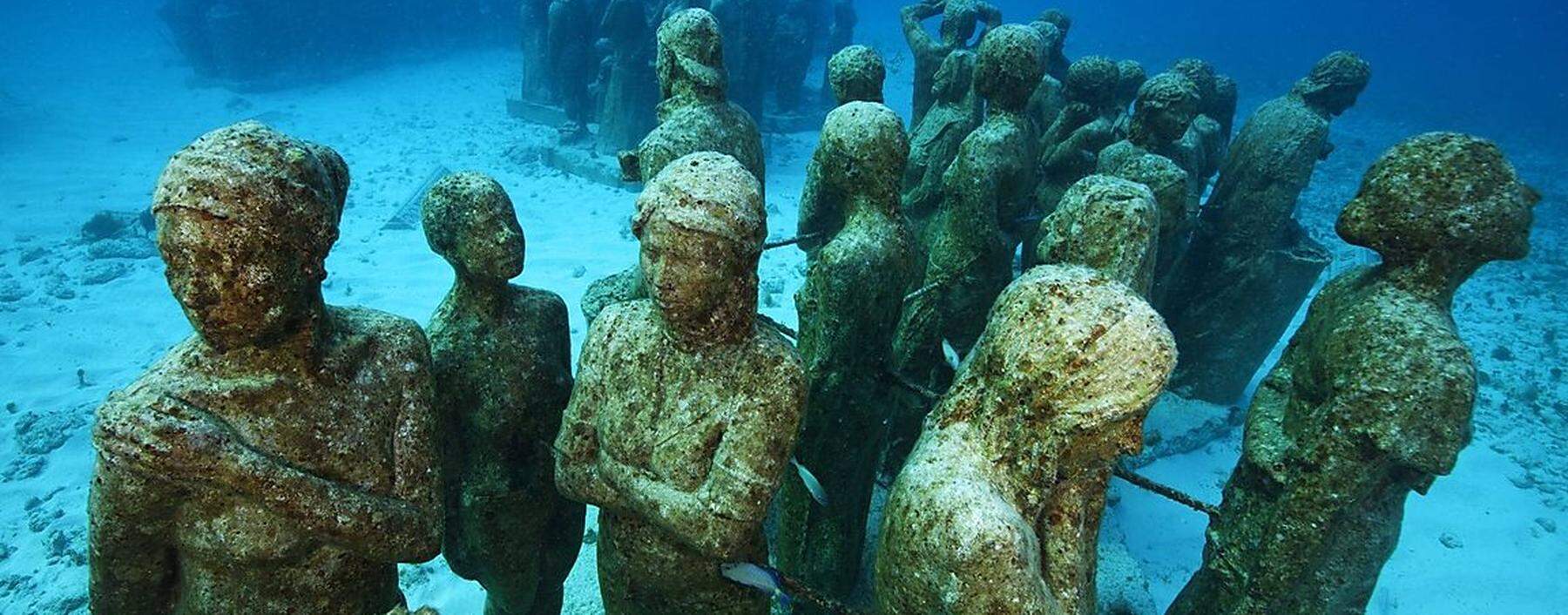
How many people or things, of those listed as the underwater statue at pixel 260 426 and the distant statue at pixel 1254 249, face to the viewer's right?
1

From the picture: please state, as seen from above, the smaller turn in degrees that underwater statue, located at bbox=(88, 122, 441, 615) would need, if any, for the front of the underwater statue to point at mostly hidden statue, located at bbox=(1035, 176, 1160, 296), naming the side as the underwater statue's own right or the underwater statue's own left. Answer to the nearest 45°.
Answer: approximately 90° to the underwater statue's own left

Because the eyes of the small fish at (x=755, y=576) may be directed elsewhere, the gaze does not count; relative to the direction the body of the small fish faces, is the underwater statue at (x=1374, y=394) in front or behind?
behind

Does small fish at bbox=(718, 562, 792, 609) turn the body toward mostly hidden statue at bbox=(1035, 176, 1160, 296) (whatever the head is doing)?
no

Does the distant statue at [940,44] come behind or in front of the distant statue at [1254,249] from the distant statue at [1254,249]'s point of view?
behind

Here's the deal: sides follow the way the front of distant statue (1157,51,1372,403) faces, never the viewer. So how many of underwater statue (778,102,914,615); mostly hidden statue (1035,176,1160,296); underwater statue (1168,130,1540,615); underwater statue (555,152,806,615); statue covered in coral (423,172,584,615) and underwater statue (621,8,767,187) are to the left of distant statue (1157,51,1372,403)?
0

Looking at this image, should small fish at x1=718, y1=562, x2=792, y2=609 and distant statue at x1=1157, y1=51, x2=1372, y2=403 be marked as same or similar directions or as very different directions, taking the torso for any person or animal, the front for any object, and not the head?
very different directions

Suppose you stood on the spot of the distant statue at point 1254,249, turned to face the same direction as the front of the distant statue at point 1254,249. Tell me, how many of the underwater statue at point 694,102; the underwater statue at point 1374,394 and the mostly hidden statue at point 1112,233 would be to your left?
0

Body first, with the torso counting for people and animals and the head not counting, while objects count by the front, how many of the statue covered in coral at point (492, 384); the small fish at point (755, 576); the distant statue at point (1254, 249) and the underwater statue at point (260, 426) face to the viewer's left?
1

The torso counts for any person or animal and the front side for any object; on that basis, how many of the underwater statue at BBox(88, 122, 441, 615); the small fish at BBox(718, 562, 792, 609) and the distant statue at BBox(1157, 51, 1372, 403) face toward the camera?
1

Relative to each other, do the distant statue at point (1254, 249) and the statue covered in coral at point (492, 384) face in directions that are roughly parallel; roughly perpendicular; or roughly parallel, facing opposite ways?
roughly perpendicular

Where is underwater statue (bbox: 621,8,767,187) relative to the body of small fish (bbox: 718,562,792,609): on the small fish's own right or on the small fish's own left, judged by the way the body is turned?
on the small fish's own right

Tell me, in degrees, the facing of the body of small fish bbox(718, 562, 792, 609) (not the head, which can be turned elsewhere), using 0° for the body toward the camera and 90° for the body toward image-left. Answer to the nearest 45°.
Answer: approximately 90°

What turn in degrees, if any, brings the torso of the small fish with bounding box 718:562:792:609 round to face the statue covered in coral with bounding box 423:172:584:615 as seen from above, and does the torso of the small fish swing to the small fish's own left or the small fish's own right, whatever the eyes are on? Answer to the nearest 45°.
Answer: approximately 45° to the small fish's own right

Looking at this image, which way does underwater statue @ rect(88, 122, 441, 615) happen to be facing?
toward the camera

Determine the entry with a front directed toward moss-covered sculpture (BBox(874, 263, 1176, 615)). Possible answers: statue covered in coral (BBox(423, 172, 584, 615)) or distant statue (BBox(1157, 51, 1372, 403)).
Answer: the statue covered in coral

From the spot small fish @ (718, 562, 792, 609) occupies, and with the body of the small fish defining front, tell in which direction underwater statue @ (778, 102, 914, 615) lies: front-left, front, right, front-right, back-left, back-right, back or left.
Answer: right

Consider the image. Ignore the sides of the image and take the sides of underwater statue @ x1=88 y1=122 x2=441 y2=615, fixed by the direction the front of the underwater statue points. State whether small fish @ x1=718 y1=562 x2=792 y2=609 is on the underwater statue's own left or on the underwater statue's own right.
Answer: on the underwater statue's own left

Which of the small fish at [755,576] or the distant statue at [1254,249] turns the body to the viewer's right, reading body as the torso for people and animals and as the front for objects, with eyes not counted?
the distant statue

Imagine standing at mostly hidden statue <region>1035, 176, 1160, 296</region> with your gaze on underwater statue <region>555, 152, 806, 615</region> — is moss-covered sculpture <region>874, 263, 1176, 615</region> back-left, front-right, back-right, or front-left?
front-left

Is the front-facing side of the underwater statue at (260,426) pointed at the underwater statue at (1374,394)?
no
